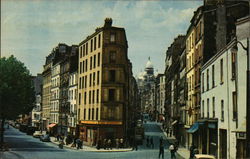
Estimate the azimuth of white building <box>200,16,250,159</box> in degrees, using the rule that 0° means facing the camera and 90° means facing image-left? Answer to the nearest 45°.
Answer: approximately 45°
